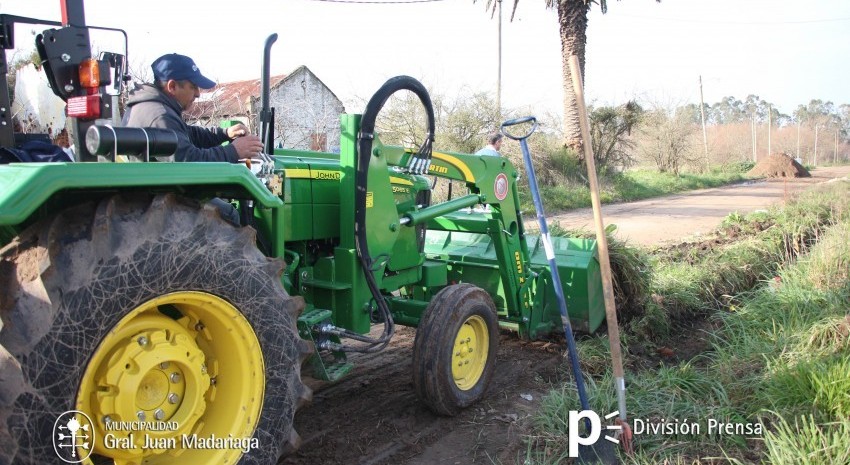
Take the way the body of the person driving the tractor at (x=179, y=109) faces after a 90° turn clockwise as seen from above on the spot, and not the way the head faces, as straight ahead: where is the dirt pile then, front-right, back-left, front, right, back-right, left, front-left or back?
back-left

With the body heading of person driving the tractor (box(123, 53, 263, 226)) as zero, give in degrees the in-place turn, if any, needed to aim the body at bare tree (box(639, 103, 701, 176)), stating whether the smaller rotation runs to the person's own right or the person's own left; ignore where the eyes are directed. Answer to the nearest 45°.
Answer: approximately 45° to the person's own left

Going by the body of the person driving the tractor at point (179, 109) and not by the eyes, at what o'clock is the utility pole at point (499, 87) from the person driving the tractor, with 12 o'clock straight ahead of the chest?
The utility pole is roughly at 10 o'clock from the person driving the tractor.

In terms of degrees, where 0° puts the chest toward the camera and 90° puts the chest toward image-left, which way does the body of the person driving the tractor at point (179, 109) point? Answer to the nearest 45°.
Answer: approximately 270°

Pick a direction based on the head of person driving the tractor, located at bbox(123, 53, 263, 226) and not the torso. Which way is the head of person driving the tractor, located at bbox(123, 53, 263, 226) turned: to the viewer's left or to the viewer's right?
to the viewer's right

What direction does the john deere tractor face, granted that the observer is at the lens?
facing away from the viewer and to the right of the viewer

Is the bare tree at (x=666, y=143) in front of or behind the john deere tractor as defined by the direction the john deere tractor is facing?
in front

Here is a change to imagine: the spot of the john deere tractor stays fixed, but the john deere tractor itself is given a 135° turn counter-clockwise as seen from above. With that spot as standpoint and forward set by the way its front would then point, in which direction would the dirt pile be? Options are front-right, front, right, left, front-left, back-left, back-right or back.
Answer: back-right
